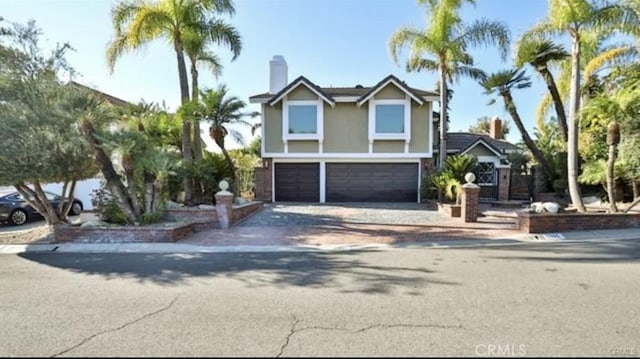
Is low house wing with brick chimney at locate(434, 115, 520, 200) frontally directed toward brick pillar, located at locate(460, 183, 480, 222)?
yes

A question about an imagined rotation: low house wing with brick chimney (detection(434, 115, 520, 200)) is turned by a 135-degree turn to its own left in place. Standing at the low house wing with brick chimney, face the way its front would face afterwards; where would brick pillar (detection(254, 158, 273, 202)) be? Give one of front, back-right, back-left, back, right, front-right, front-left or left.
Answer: back

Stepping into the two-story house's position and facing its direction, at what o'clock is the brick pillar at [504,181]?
The brick pillar is roughly at 9 o'clock from the two-story house.

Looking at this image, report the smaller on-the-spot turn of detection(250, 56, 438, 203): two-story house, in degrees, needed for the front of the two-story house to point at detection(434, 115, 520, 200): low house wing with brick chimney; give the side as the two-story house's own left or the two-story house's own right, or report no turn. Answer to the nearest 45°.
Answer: approximately 90° to the two-story house's own left

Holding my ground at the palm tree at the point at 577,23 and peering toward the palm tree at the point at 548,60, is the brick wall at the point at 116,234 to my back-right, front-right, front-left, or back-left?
back-left

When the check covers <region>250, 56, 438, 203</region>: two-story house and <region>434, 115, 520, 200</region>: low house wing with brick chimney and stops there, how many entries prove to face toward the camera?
2

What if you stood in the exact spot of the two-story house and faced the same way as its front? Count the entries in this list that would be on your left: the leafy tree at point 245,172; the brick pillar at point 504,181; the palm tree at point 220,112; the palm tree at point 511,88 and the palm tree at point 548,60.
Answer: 3

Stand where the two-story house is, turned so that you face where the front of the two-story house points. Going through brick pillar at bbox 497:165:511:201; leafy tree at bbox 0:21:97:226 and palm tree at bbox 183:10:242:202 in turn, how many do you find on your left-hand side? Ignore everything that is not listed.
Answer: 1

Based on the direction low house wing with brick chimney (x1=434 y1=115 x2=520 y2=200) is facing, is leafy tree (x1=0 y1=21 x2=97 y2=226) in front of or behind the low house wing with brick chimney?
in front

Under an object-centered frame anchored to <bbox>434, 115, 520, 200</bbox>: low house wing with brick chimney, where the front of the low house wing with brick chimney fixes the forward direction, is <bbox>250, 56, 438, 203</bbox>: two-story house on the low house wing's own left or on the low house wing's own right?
on the low house wing's own right

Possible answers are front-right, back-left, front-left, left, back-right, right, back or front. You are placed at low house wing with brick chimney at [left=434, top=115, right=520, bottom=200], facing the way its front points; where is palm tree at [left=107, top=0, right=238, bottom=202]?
front-right

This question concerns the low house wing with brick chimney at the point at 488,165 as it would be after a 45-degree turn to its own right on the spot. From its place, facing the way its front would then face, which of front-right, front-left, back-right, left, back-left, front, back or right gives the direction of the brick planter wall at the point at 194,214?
front

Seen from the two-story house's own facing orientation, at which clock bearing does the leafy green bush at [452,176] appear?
The leafy green bush is roughly at 10 o'clock from the two-story house.

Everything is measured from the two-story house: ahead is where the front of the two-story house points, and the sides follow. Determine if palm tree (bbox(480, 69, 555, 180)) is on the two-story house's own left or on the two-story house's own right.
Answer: on the two-story house's own left
